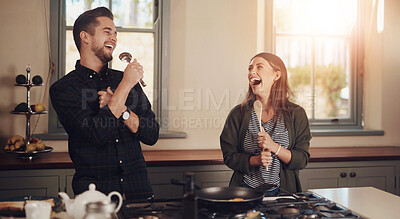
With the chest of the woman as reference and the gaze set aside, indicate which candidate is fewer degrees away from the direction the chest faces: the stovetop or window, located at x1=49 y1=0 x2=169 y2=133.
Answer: the stovetop

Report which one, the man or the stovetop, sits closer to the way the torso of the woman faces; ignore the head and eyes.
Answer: the stovetop

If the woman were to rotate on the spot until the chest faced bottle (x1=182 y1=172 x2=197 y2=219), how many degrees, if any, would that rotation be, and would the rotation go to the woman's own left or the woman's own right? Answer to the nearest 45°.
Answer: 0° — they already face it

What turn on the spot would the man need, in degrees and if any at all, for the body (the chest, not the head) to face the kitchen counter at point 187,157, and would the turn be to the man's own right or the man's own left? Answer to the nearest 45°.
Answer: approximately 90° to the man's own left

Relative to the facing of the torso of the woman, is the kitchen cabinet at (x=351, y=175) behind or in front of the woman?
behind

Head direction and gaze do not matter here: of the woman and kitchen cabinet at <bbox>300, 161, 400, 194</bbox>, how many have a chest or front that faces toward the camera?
2

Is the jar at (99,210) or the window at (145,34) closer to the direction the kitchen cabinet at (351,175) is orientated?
the jar

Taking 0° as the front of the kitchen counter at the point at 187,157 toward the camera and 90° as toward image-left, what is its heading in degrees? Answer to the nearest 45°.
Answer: approximately 0°
